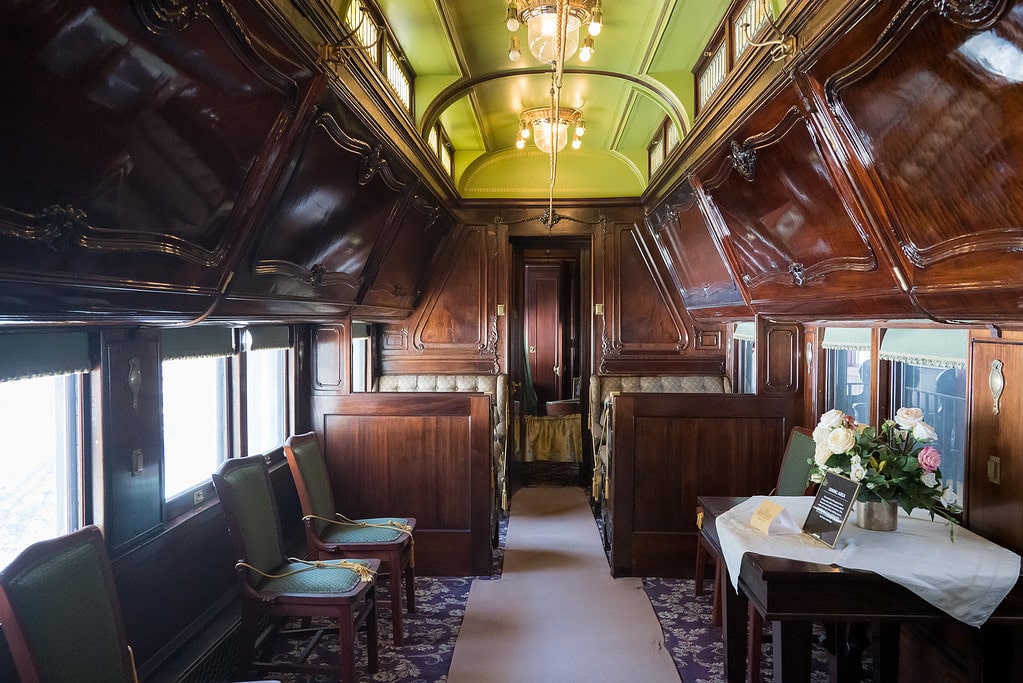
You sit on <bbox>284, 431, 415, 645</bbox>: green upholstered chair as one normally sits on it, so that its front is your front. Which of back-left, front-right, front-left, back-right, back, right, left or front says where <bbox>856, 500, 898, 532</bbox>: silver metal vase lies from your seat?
front-right

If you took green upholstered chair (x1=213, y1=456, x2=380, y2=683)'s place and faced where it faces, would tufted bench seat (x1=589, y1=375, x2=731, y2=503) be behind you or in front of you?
in front

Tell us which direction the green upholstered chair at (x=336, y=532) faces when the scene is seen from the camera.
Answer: facing to the right of the viewer

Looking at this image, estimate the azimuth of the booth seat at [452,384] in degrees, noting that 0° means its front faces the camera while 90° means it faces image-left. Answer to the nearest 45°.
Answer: approximately 0°

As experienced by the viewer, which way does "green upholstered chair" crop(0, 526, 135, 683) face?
facing the viewer and to the right of the viewer

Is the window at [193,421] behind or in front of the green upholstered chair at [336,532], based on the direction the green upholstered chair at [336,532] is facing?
behind

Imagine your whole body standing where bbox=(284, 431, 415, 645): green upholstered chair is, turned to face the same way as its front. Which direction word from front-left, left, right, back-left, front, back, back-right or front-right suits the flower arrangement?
front-right

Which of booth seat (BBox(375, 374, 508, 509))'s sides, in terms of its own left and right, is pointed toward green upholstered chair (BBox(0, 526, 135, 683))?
front

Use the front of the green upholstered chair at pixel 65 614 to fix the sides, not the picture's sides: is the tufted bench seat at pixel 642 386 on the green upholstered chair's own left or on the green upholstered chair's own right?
on the green upholstered chair's own left

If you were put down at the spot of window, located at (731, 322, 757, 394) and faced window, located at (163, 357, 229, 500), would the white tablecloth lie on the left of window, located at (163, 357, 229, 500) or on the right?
left

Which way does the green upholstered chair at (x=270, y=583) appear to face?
to the viewer's right

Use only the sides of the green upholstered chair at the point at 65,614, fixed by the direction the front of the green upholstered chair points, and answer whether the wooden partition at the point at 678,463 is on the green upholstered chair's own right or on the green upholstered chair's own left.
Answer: on the green upholstered chair's own left

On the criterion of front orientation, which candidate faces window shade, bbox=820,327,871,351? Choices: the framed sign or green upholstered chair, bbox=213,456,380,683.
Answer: the green upholstered chair

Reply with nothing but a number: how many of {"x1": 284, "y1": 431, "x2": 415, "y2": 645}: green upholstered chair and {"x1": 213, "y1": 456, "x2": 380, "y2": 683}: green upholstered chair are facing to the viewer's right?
2

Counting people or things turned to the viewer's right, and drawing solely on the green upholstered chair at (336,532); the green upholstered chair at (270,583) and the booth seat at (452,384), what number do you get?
2

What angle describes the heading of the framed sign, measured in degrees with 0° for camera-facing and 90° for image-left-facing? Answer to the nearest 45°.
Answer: approximately 45°

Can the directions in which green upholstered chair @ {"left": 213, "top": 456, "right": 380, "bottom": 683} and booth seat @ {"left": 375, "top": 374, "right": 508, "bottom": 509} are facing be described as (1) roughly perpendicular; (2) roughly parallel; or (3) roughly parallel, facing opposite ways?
roughly perpendicular

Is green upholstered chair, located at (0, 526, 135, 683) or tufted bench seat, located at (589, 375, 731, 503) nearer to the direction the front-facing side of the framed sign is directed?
the green upholstered chair
